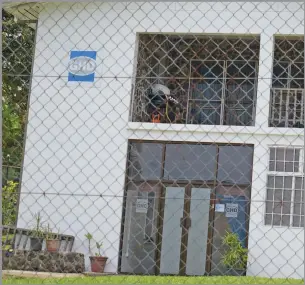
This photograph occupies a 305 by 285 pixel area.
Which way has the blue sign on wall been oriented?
toward the camera
